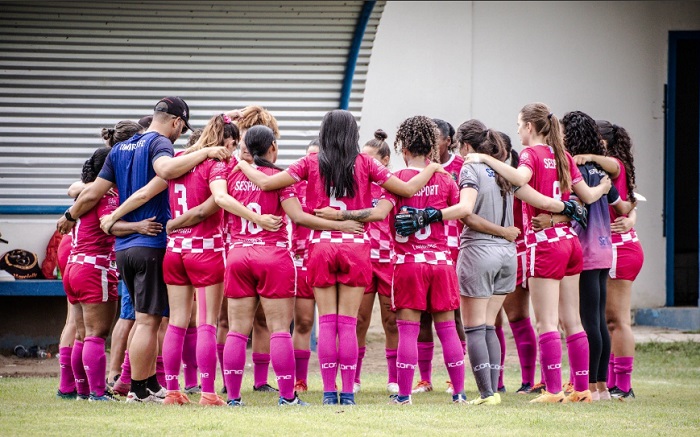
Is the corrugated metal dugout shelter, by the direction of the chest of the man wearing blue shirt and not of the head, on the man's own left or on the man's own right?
on the man's own left

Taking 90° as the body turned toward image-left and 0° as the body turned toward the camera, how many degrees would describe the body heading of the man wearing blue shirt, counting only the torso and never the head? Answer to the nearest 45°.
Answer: approximately 225°
